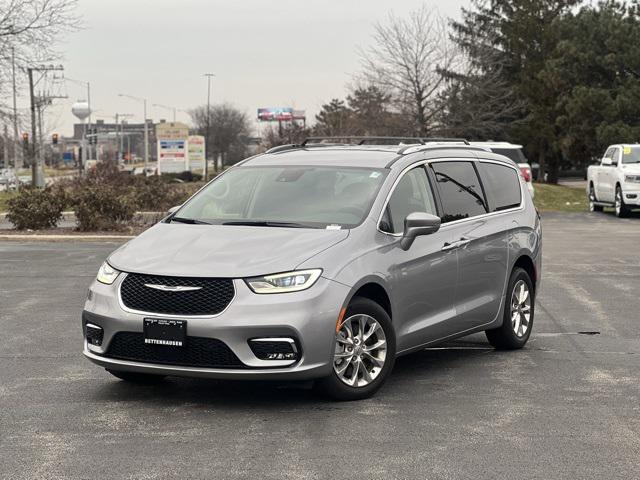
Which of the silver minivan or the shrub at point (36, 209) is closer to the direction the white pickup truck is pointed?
the silver minivan

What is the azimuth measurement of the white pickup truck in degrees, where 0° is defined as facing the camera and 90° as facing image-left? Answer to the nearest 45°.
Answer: approximately 315°

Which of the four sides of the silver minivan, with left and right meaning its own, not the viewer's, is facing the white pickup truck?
back

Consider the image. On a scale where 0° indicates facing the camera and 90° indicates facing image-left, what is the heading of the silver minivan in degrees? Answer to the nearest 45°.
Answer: approximately 45°

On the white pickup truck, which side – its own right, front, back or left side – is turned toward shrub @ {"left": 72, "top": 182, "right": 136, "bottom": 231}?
right

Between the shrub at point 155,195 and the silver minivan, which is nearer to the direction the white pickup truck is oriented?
the silver minivan

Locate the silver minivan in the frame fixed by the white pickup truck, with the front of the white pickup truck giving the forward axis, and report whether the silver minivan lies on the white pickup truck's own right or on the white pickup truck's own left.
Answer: on the white pickup truck's own right

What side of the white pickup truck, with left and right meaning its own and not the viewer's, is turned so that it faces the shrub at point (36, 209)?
right

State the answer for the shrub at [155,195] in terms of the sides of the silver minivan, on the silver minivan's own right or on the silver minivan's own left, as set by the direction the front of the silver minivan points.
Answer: on the silver minivan's own right
